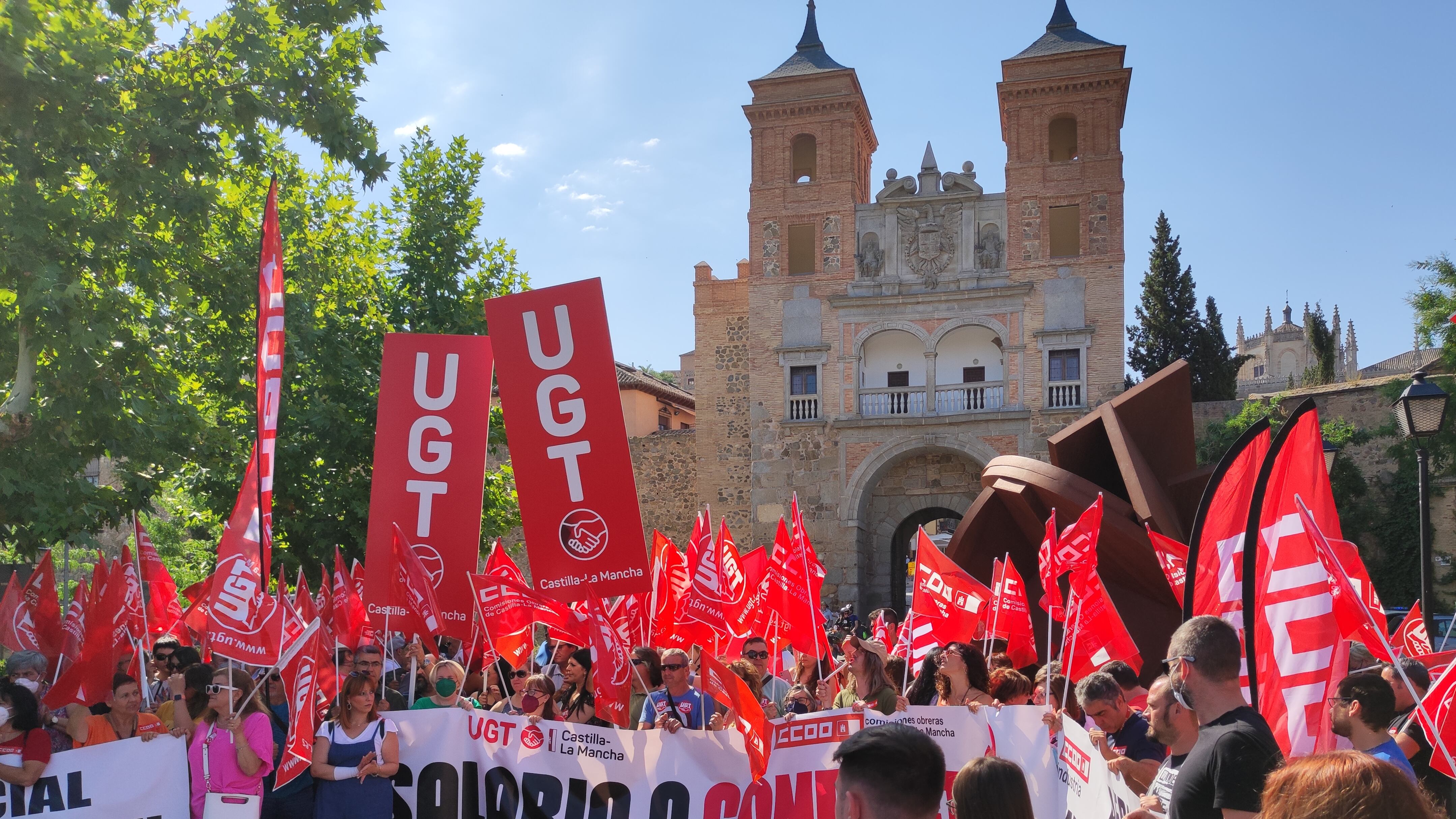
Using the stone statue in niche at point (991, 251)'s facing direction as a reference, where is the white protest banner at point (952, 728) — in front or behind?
in front

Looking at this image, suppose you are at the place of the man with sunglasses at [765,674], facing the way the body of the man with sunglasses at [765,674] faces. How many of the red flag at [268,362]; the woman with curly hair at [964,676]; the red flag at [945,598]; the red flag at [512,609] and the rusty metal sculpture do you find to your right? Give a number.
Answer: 2

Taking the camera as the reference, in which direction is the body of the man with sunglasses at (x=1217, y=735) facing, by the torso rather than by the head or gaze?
to the viewer's left

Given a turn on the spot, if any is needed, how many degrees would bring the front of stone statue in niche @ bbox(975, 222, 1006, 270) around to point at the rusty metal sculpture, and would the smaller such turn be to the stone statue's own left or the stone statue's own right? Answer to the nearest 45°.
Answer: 0° — it already faces it

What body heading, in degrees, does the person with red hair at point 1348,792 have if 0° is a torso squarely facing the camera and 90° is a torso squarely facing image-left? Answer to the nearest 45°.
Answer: approximately 180°

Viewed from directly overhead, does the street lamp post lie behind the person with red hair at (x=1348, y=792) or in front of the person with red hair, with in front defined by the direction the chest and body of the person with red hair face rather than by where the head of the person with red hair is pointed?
in front

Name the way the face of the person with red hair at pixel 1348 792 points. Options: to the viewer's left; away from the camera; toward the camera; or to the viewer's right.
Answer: away from the camera

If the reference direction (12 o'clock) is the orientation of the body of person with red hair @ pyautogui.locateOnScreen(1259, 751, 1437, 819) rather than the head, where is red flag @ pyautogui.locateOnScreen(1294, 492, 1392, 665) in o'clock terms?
The red flag is roughly at 12 o'clock from the person with red hair.

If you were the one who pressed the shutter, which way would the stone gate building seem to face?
facing the viewer

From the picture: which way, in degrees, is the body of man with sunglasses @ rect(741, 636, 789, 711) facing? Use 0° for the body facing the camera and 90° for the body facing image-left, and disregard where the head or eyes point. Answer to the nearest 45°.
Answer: approximately 0°

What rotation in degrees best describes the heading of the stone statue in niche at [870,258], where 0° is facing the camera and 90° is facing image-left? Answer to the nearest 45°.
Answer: approximately 0°

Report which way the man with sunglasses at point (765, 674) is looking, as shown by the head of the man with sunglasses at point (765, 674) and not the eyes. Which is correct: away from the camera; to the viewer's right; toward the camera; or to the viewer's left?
toward the camera

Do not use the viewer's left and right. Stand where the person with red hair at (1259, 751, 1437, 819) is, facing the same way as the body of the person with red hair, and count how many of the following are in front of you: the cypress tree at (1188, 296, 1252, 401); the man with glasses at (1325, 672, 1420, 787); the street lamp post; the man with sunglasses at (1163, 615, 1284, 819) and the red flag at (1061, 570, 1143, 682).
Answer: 5

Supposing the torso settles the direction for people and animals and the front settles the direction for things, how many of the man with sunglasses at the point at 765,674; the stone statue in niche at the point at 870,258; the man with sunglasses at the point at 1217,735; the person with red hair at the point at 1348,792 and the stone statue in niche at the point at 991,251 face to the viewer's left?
1

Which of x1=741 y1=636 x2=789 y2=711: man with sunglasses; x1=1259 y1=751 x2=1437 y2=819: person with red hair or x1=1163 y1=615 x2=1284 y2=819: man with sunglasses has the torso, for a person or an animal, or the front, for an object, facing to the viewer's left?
x1=1163 y1=615 x2=1284 y2=819: man with sunglasses

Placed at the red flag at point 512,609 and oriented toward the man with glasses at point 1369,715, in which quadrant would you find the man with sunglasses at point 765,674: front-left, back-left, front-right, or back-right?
front-left

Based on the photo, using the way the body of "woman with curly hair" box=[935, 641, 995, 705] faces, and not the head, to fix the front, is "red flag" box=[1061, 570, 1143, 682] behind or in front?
behind

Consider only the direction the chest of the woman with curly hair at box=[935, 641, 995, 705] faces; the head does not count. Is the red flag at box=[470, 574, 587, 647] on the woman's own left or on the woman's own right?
on the woman's own right

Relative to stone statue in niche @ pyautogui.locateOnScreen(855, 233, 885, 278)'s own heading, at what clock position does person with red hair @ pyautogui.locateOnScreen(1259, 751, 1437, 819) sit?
The person with red hair is roughly at 12 o'clock from the stone statue in niche.

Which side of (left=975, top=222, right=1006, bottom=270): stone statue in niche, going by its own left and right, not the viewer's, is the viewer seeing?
front

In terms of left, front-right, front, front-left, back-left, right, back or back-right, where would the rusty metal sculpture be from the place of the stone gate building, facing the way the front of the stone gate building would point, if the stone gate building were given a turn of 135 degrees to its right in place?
back-left
